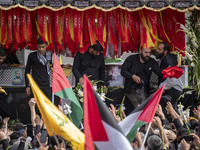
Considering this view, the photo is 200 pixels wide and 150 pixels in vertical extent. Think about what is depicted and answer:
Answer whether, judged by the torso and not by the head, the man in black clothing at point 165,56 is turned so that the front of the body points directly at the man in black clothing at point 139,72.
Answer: yes

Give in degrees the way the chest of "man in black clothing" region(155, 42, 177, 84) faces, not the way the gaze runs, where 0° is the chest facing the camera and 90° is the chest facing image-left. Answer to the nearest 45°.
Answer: approximately 90°

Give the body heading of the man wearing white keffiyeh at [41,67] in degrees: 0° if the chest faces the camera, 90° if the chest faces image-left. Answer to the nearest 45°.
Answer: approximately 315°

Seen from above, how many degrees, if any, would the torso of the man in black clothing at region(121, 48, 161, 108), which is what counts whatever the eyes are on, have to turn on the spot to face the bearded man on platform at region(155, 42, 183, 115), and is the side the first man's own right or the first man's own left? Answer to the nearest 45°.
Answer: approximately 45° to the first man's own left

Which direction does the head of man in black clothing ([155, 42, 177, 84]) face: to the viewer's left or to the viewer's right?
to the viewer's left

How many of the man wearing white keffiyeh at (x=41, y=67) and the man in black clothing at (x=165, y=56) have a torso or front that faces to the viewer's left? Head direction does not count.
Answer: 1
